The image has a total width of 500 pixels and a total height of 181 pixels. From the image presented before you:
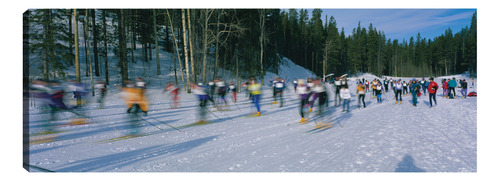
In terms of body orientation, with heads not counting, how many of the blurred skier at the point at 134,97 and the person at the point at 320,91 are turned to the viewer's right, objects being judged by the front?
0

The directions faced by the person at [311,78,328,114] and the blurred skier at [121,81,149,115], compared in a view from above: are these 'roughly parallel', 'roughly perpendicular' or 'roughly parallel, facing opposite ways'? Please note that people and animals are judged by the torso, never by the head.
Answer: roughly parallel

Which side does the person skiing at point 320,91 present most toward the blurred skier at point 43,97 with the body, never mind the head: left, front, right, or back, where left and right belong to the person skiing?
front

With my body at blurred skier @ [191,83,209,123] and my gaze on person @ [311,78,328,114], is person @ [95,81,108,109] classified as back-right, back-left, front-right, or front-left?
back-left

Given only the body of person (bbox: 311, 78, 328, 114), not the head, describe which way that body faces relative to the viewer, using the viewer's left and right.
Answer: facing the viewer and to the left of the viewer

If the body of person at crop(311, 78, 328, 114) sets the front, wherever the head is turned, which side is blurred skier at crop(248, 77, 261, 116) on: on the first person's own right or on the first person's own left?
on the first person's own right

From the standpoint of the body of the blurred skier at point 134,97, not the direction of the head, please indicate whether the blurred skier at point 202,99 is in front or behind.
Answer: behind

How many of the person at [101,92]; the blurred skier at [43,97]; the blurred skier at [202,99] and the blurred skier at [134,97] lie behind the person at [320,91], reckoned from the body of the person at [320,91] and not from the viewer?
0

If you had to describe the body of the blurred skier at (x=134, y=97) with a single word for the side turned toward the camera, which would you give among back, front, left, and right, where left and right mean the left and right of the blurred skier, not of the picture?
left

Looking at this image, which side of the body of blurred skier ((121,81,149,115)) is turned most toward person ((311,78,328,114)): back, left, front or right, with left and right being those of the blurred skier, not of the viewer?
back

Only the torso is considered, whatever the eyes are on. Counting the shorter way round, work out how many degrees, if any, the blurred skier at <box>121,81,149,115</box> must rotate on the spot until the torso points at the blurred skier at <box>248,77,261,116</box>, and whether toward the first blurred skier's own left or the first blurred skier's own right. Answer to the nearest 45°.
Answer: approximately 180°

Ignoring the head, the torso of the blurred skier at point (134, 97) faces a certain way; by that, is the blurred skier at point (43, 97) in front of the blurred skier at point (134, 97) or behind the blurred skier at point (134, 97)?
in front

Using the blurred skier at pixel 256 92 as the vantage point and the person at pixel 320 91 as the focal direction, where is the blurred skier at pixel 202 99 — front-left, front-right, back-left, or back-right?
back-right
